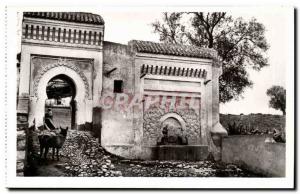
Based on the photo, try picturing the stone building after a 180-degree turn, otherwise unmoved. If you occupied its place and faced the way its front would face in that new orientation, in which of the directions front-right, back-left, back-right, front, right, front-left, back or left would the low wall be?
right
